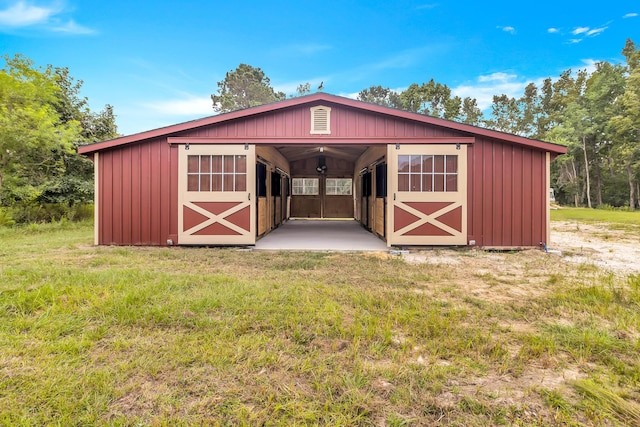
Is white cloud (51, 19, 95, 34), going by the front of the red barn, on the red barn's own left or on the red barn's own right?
on the red barn's own right

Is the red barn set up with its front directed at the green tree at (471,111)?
no

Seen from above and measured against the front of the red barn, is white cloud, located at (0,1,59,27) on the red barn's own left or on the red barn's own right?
on the red barn's own right

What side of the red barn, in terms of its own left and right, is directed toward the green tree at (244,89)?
back

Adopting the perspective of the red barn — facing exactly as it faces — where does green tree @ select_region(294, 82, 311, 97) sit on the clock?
The green tree is roughly at 6 o'clock from the red barn.

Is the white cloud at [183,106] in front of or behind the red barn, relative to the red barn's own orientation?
behind

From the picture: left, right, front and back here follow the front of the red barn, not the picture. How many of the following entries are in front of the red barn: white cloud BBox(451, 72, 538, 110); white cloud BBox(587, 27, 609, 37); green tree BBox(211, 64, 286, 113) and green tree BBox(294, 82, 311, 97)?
0

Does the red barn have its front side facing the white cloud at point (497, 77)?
no

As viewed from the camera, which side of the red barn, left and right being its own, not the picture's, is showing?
front

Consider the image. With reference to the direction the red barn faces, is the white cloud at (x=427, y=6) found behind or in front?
behind

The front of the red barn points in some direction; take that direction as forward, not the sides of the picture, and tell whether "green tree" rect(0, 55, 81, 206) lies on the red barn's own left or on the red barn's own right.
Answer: on the red barn's own right

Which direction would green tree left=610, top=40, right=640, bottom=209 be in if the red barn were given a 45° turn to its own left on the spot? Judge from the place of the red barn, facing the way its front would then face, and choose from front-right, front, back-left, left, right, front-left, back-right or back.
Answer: left
